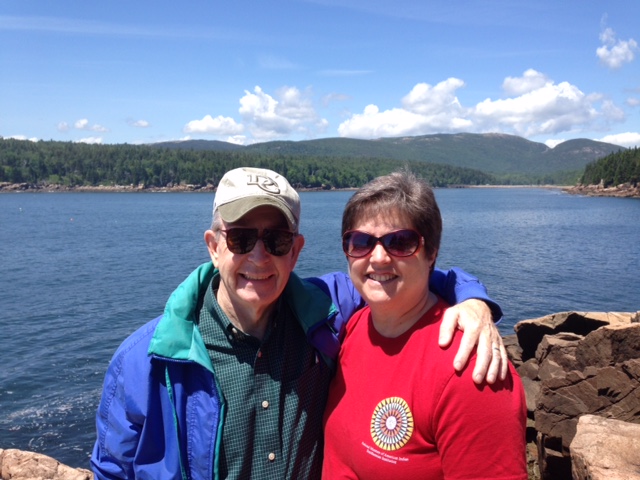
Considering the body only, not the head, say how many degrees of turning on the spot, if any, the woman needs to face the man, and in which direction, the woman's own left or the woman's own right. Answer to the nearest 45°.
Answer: approximately 45° to the woman's own right

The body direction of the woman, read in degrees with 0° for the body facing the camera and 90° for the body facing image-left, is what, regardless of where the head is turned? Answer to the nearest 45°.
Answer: approximately 45°
